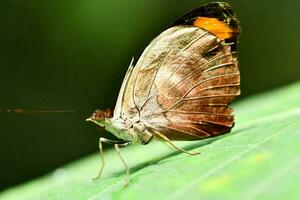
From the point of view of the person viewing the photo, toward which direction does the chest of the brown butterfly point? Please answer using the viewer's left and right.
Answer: facing to the left of the viewer
